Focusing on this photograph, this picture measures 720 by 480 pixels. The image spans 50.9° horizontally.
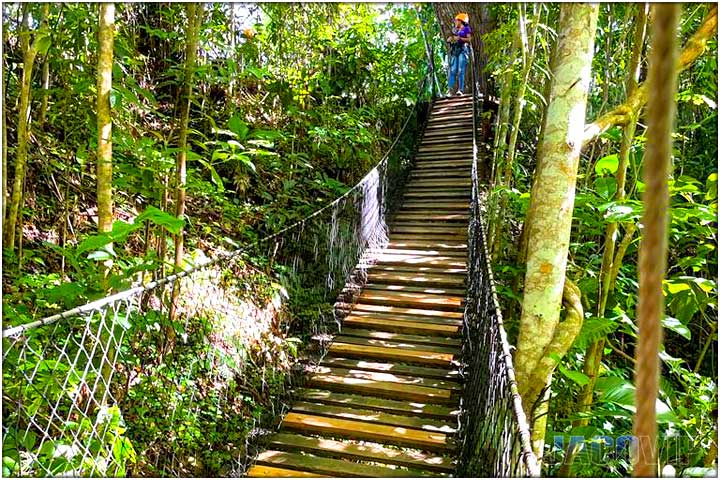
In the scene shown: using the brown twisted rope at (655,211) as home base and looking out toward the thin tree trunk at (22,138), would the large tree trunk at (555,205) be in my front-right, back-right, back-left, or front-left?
front-right

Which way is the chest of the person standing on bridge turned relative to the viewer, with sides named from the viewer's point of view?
facing the viewer and to the left of the viewer

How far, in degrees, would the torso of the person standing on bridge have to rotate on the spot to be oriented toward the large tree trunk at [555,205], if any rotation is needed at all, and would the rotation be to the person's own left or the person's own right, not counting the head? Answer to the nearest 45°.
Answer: approximately 45° to the person's own left

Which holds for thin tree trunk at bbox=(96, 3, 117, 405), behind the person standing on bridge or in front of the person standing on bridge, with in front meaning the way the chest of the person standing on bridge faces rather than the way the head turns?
in front

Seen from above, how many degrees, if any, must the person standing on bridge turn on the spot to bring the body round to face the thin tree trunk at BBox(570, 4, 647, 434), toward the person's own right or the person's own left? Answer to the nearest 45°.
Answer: approximately 45° to the person's own left

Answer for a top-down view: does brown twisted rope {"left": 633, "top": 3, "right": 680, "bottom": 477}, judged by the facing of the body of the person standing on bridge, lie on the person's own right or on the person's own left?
on the person's own left
